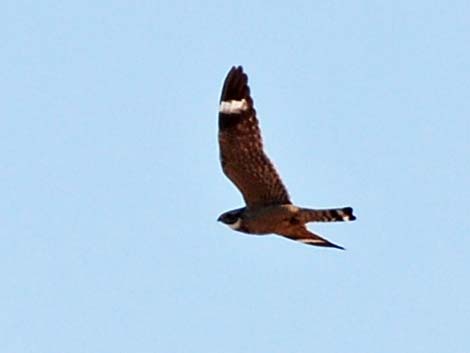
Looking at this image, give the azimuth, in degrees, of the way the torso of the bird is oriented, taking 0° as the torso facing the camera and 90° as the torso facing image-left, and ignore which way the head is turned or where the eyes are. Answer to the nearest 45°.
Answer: approximately 90°
